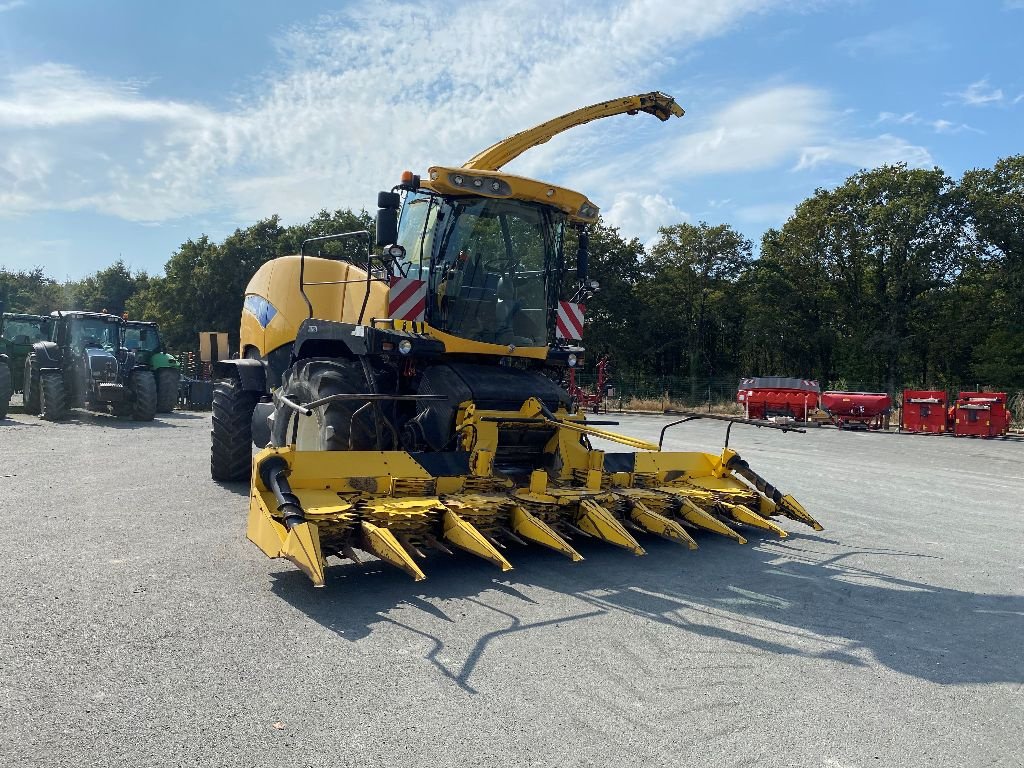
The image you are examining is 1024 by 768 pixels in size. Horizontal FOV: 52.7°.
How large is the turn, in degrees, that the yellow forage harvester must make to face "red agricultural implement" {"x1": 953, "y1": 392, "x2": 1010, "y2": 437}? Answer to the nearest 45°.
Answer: approximately 90° to its left

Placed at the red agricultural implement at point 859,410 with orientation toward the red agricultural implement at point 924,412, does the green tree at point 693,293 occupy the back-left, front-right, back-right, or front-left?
back-left

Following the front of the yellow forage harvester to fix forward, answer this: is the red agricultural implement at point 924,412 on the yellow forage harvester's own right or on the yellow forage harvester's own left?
on the yellow forage harvester's own left

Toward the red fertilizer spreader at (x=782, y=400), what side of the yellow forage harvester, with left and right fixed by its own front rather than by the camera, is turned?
left

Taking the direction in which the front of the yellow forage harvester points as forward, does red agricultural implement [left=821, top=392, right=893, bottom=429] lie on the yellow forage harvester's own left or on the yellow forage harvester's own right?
on the yellow forage harvester's own left

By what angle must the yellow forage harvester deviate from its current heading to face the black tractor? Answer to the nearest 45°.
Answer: approximately 180°

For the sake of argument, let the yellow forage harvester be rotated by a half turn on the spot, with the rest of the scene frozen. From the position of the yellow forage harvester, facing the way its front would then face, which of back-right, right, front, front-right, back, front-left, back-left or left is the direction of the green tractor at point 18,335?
front

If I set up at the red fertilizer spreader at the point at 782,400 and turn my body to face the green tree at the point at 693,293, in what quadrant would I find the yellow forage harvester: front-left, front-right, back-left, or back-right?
back-left

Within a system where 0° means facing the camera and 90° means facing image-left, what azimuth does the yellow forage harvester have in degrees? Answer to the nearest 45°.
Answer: approximately 315°

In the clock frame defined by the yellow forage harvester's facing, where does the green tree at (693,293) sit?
The green tree is roughly at 8 o'clock from the yellow forage harvester.
